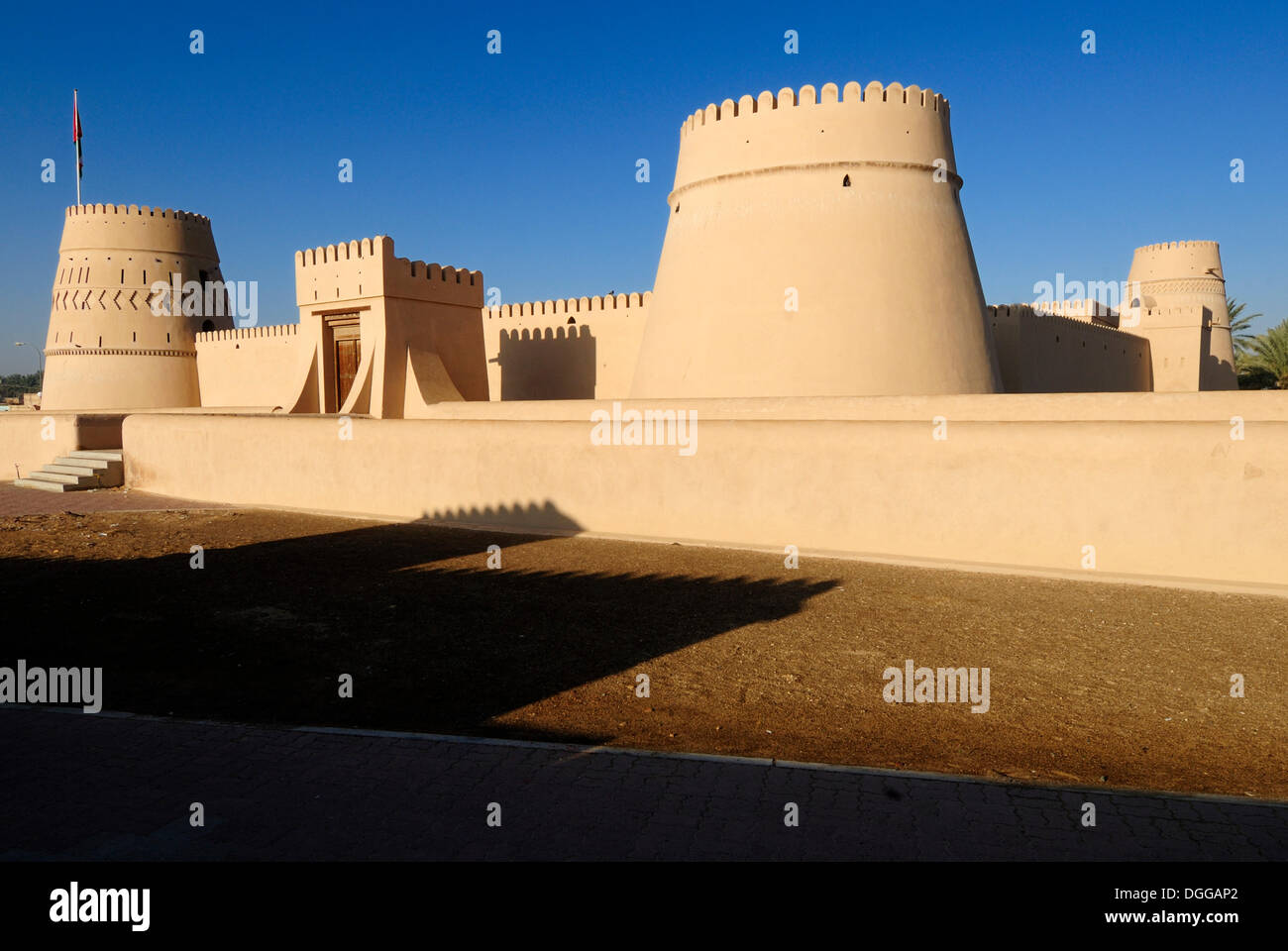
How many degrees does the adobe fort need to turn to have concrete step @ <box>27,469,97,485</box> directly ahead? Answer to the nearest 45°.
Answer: approximately 45° to its right

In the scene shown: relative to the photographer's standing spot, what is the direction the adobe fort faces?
facing the viewer and to the left of the viewer

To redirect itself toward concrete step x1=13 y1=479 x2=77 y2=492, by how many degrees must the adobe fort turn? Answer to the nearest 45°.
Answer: approximately 45° to its right

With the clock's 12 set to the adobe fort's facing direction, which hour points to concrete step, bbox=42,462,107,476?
The concrete step is roughly at 2 o'clock from the adobe fort.
